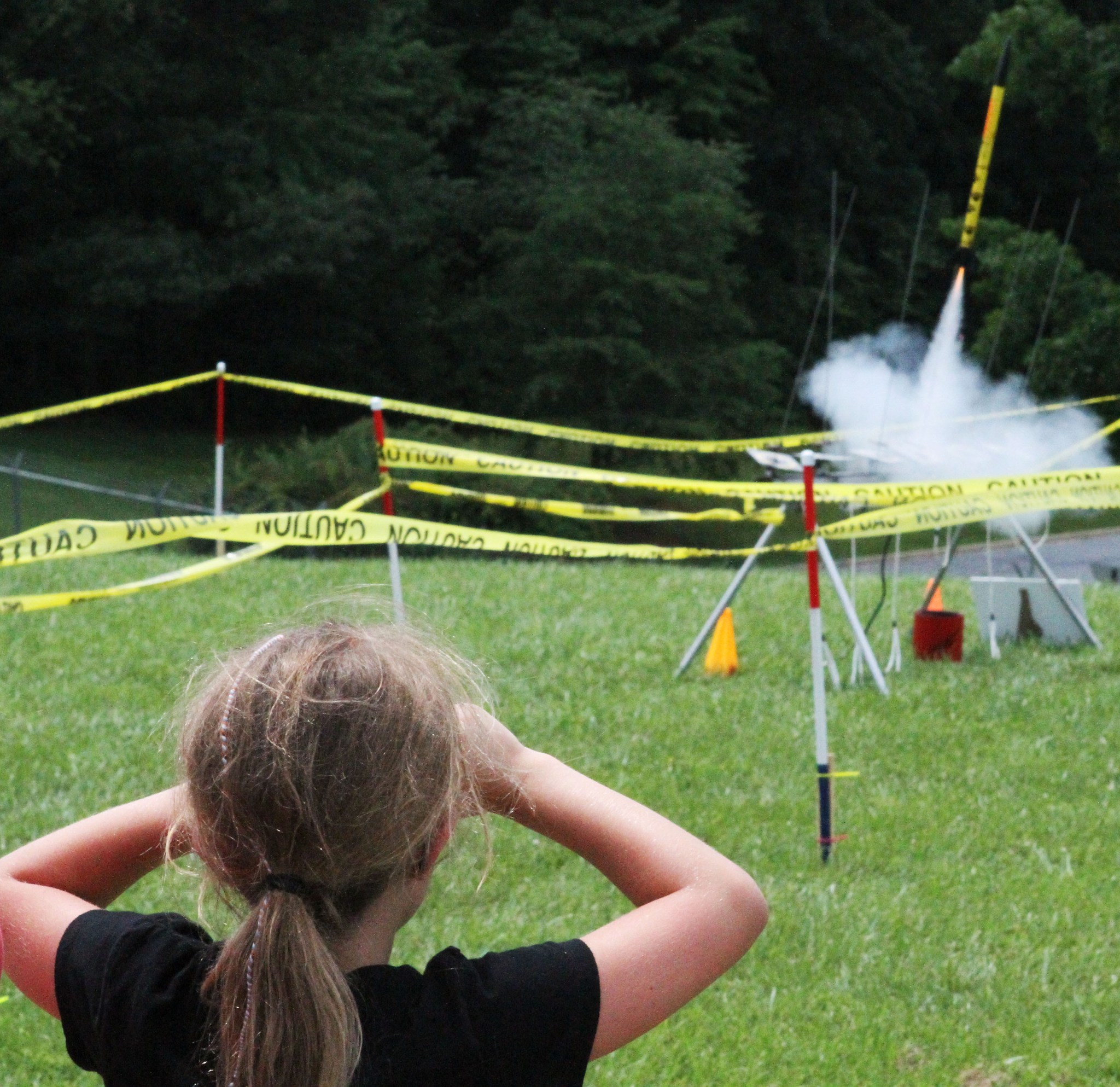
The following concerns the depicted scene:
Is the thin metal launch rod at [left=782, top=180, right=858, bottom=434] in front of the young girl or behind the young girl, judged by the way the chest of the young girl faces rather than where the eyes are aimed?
in front

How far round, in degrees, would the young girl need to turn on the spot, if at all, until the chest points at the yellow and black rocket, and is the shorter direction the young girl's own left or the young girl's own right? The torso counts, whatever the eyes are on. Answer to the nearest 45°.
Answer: approximately 45° to the young girl's own right

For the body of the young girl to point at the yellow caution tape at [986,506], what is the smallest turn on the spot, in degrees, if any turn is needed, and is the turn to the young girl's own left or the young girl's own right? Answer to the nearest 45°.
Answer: approximately 45° to the young girl's own right

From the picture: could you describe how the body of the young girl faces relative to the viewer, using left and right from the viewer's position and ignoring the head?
facing away from the viewer

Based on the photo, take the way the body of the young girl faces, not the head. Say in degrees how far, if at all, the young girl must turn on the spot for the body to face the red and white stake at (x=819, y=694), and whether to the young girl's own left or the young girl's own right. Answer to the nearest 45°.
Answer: approximately 45° to the young girl's own right

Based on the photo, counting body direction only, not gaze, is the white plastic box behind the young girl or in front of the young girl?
in front

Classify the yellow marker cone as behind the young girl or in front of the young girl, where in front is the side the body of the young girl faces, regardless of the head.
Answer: in front
